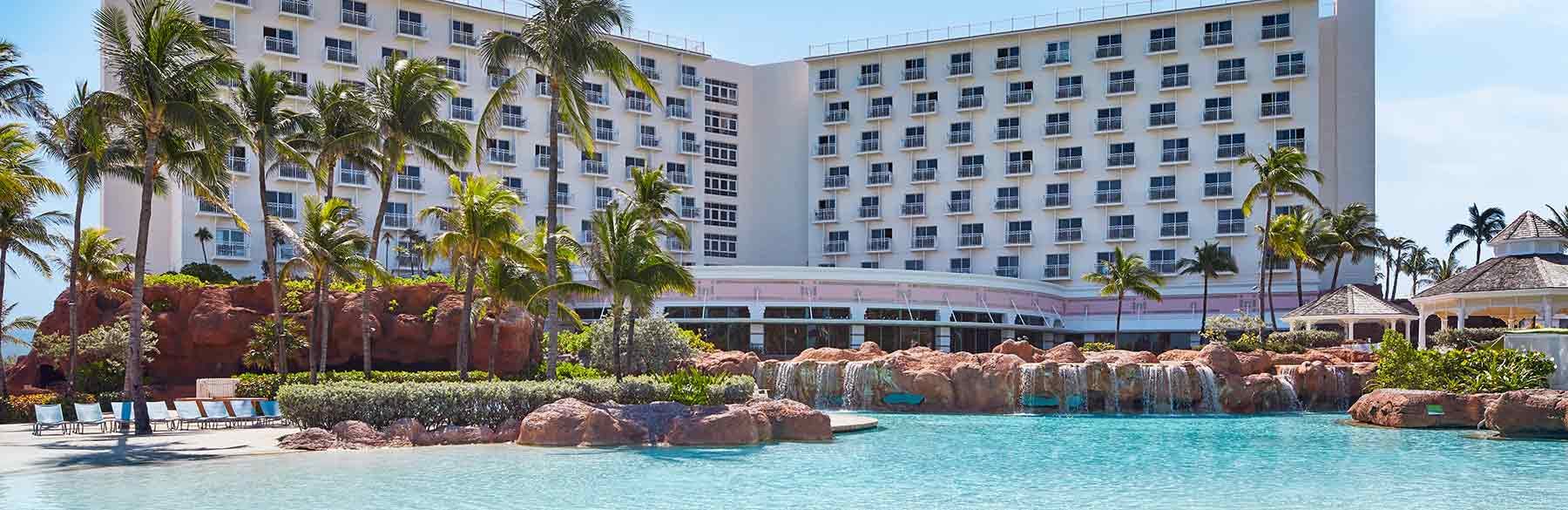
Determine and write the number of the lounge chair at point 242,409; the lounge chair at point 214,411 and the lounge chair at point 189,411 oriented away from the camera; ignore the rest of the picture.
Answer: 0

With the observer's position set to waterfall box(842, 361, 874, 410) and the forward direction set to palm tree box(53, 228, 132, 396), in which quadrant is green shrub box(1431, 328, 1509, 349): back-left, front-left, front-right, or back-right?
back-left

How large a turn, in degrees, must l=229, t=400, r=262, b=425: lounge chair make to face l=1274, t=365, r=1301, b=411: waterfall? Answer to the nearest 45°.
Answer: approximately 45° to its left

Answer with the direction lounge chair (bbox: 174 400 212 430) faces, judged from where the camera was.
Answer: facing the viewer and to the right of the viewer

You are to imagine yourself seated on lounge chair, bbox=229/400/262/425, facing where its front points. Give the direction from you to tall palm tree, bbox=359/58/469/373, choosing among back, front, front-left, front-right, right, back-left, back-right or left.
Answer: left

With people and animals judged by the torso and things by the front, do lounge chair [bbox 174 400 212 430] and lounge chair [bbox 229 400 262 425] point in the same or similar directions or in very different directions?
same or similar directions

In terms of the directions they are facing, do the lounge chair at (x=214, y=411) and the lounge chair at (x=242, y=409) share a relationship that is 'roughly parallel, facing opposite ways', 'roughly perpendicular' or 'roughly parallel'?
roughly parallel

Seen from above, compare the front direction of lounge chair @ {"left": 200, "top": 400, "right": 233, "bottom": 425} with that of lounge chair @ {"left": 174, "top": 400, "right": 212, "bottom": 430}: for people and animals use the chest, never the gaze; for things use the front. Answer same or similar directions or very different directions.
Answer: same or similar directions
